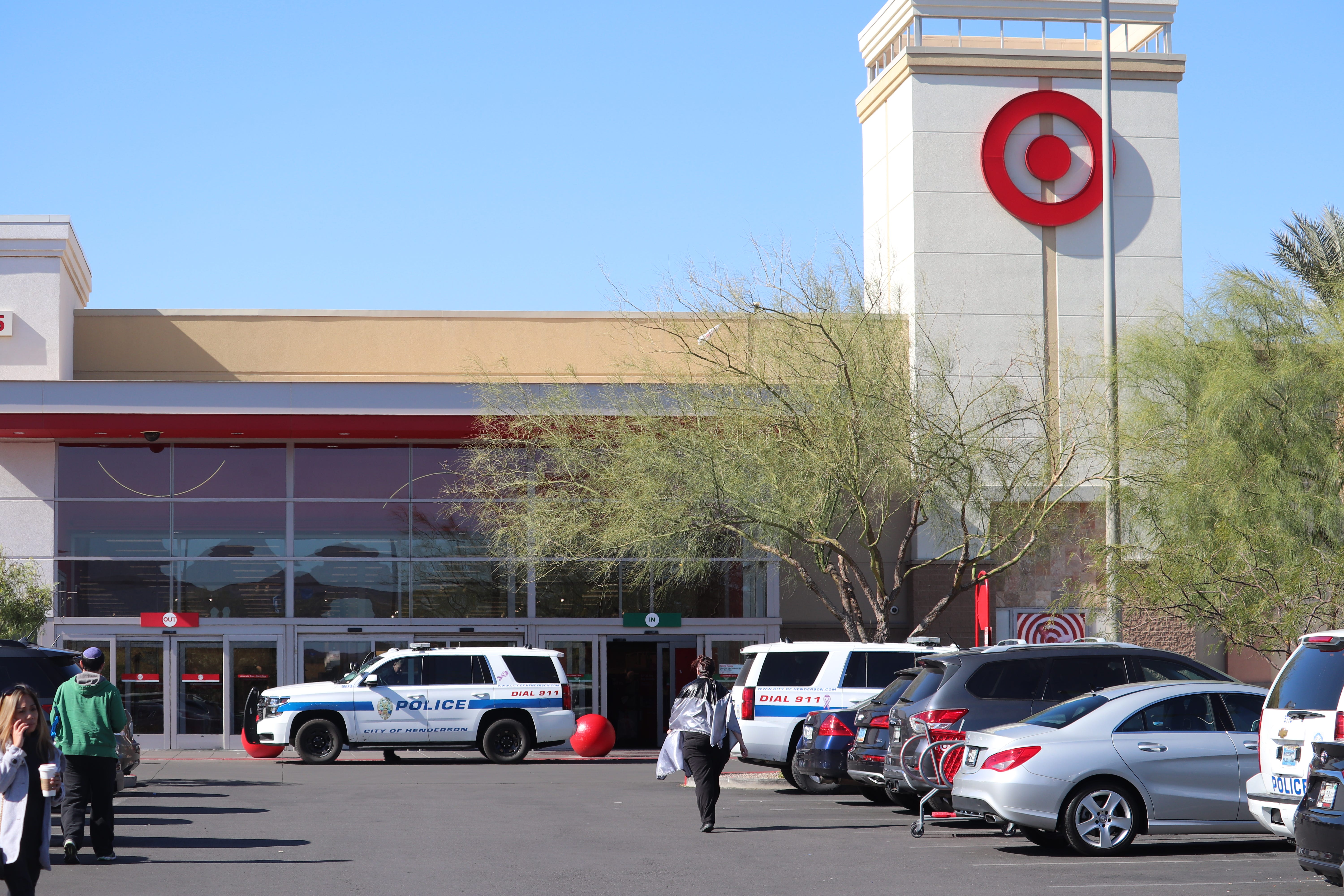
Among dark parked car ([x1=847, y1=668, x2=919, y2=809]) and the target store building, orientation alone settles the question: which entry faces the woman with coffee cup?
the target store building

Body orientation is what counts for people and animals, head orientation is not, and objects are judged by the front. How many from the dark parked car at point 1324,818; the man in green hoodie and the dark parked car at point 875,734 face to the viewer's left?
0

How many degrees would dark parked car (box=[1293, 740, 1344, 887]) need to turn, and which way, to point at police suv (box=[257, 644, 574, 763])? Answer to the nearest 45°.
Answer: approximately 90° to its left

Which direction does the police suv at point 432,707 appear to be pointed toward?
to the viewer's left

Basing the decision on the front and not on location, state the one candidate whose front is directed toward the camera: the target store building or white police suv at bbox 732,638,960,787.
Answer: the target store building

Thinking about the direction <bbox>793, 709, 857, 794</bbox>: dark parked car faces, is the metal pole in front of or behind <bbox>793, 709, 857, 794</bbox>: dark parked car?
in front

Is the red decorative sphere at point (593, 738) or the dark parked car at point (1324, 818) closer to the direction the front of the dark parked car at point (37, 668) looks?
the red decorative sphere

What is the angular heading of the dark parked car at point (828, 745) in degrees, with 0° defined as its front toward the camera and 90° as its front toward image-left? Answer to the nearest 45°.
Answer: approximately 225°

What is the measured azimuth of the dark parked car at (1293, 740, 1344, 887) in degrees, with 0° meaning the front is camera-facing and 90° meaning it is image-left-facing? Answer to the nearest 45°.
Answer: approximately 225°

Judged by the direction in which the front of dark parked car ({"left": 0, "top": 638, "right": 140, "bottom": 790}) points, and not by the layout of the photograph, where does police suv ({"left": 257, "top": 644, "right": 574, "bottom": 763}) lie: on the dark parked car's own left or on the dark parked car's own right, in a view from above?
on the dark parked car's own right

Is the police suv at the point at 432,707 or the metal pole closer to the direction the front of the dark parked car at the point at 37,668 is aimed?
the police suv

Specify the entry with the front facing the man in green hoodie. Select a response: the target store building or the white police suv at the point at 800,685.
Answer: the target store building
